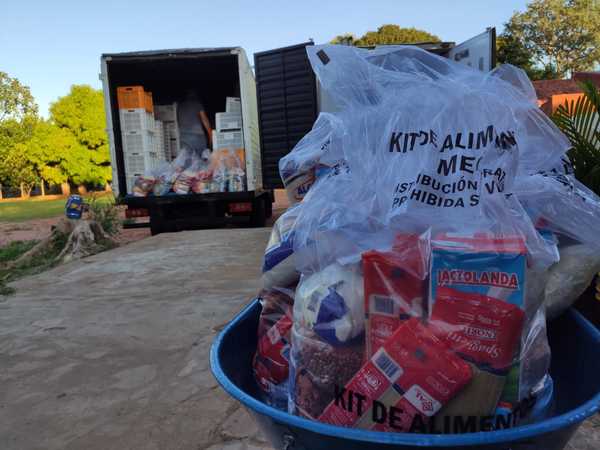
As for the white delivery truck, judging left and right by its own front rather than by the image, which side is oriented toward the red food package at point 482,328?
back

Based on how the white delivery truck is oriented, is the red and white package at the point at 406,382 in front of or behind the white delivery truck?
behind

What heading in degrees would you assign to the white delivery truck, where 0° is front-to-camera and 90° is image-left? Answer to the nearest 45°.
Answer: approximately 180°

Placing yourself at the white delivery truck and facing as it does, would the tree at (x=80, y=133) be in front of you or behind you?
in front

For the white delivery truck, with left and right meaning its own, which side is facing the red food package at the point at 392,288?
back

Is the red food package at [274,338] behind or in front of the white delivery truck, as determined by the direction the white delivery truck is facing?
behind

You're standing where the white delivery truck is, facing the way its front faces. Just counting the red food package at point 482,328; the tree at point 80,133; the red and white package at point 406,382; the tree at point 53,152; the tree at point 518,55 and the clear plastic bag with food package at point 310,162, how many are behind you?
3

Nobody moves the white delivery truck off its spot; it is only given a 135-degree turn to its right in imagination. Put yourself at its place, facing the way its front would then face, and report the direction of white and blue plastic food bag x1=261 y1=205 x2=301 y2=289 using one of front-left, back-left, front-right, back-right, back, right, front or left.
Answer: front-right

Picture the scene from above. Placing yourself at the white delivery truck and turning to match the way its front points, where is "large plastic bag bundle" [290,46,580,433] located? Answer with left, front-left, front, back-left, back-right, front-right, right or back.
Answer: back

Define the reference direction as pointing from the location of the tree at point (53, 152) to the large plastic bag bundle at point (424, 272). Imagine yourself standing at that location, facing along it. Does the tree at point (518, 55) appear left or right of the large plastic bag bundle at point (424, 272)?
left

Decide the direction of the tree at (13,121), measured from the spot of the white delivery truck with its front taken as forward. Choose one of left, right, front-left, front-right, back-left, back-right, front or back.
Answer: front-left

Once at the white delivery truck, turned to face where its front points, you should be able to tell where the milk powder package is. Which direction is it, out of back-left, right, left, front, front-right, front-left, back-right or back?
back

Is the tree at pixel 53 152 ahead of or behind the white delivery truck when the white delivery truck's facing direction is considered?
ahead

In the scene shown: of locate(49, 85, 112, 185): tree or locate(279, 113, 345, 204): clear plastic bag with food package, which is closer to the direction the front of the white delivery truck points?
the tree

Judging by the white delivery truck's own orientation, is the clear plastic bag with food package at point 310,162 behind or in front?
behind
